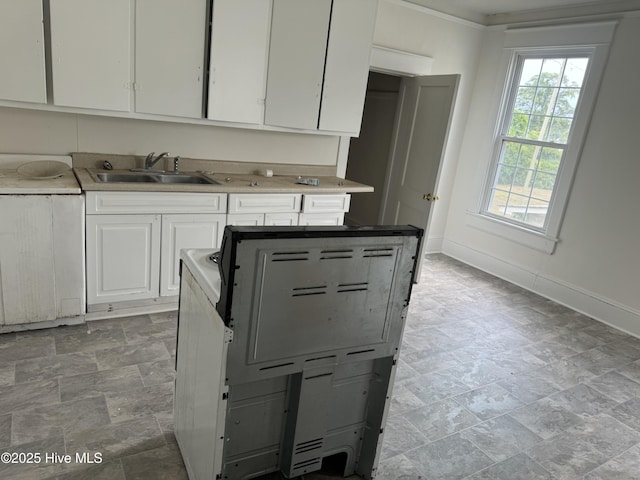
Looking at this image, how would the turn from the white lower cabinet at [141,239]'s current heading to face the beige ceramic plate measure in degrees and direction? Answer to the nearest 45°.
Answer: approximately 135° to its right

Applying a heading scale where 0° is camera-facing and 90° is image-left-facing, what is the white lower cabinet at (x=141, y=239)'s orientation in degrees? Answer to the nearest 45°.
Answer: approximately 0°

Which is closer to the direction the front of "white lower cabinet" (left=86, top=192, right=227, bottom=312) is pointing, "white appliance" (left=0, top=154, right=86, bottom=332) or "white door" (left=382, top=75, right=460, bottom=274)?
the white appliance

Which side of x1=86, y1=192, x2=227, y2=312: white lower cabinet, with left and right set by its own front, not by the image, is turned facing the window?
left

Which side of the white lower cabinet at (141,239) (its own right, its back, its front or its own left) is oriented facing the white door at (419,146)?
left

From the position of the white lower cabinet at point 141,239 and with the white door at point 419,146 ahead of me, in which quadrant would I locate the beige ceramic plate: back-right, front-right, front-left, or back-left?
back-left

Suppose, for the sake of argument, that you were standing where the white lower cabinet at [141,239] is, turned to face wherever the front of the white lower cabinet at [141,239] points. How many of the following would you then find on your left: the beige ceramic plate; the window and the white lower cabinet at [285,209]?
2

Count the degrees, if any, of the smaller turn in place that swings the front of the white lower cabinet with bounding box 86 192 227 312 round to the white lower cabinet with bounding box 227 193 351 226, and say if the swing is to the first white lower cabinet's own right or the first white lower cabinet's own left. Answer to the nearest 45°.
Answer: approximately 90° to the first white lower cabinet's own left
